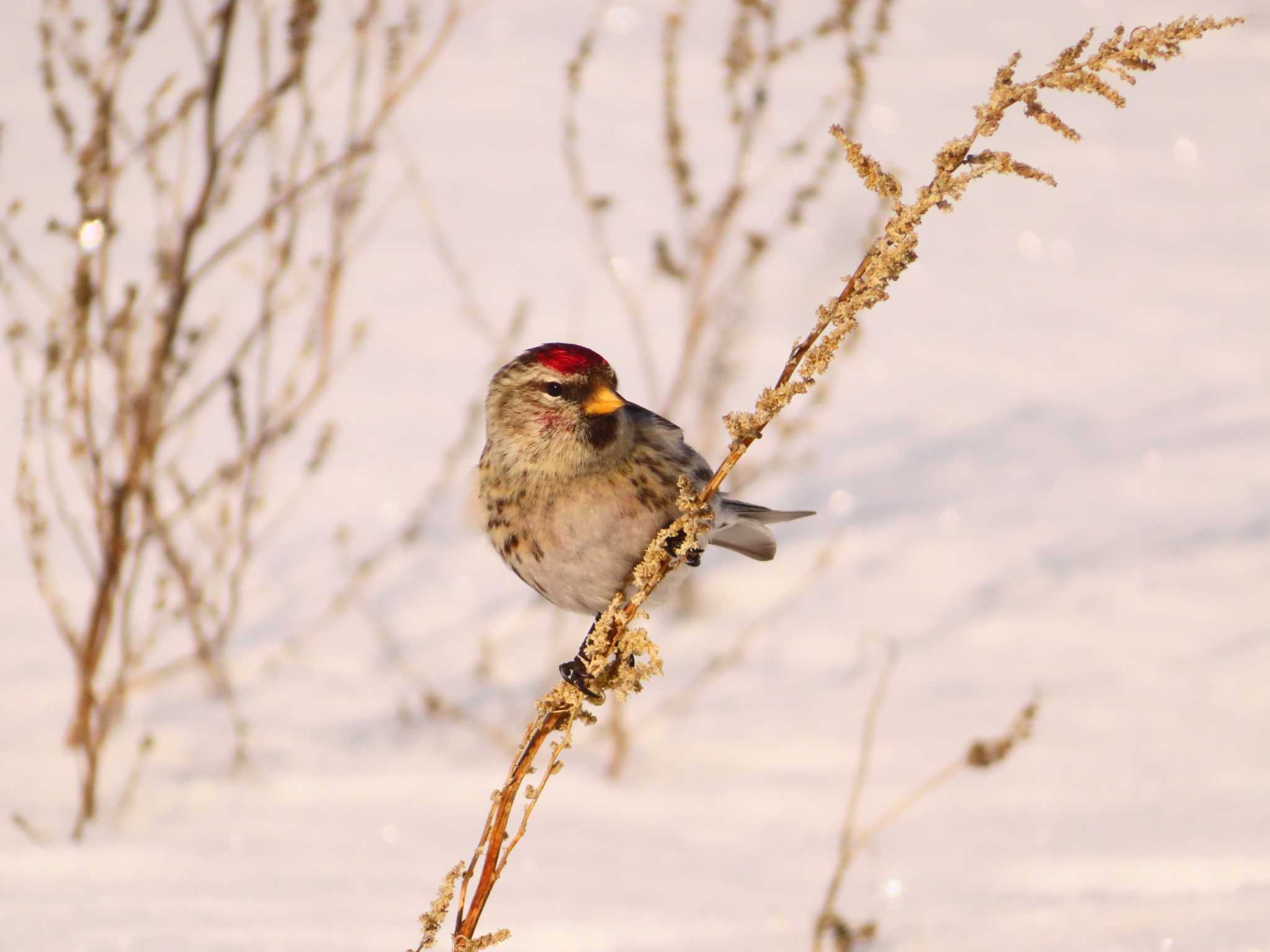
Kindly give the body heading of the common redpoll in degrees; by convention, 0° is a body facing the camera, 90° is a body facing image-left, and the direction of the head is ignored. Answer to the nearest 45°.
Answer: approximately 45°
